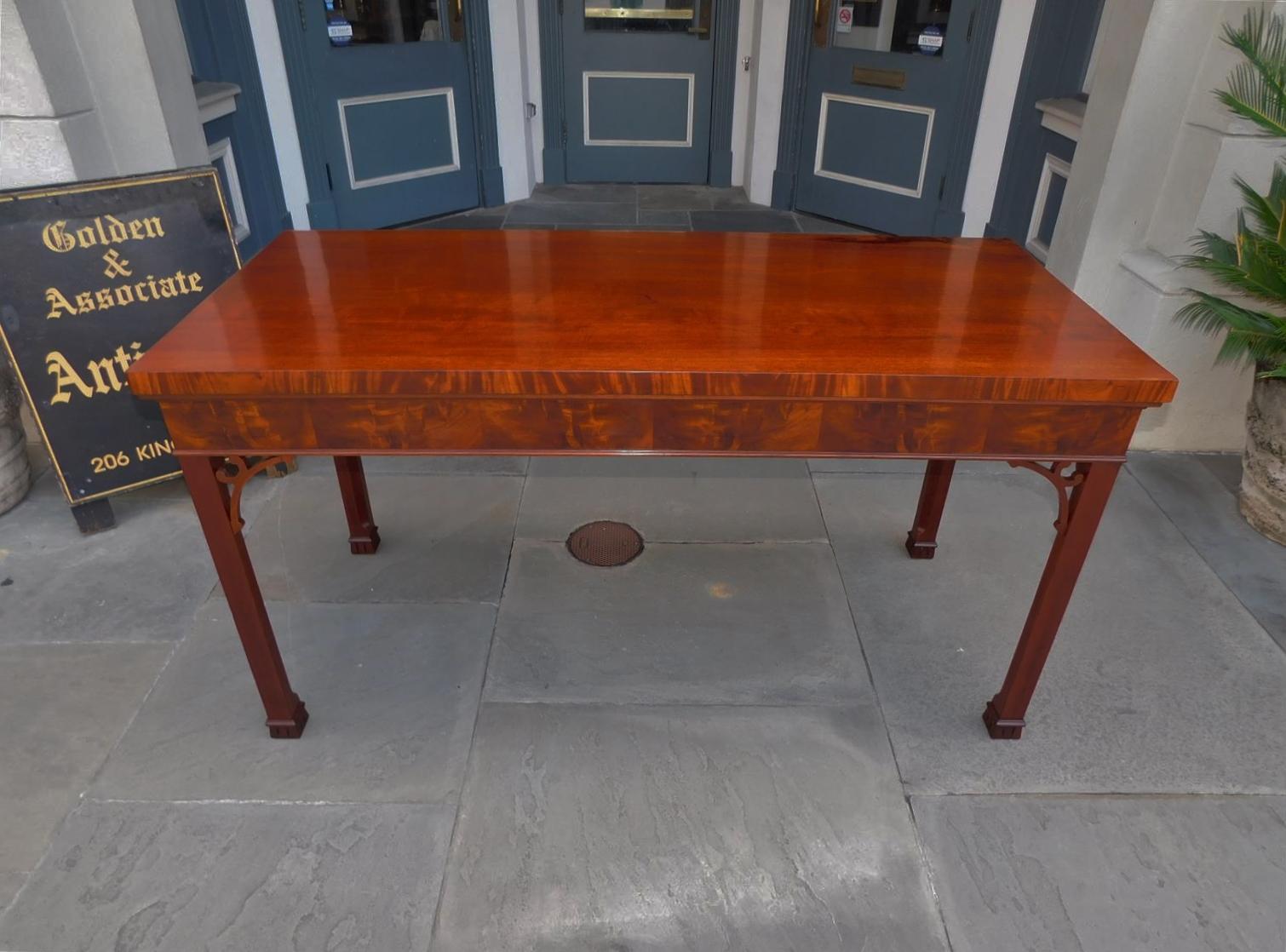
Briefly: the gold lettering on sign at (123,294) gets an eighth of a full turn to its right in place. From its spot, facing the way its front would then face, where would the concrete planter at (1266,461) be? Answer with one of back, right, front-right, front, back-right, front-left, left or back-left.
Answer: left

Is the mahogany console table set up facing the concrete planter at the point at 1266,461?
no

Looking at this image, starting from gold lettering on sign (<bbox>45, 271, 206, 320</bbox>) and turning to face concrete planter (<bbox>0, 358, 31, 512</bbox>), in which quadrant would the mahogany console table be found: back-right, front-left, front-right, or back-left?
back-left

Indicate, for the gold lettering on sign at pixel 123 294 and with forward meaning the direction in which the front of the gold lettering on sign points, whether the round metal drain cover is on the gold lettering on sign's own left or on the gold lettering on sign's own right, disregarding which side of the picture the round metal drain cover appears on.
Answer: on the gold lettering on sign's own left

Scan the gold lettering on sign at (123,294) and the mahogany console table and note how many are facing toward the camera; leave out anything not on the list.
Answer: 2

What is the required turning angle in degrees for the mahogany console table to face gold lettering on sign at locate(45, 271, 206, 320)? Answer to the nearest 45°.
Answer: approximately 135° to its right

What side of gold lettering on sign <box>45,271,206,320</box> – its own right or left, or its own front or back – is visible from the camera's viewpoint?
front

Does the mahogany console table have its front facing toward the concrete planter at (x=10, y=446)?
no

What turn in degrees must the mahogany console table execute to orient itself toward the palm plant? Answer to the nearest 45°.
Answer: approximately 135° to its left

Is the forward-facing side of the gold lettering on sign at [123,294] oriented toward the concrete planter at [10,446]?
no

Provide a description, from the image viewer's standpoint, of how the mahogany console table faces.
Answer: facing the viewer
